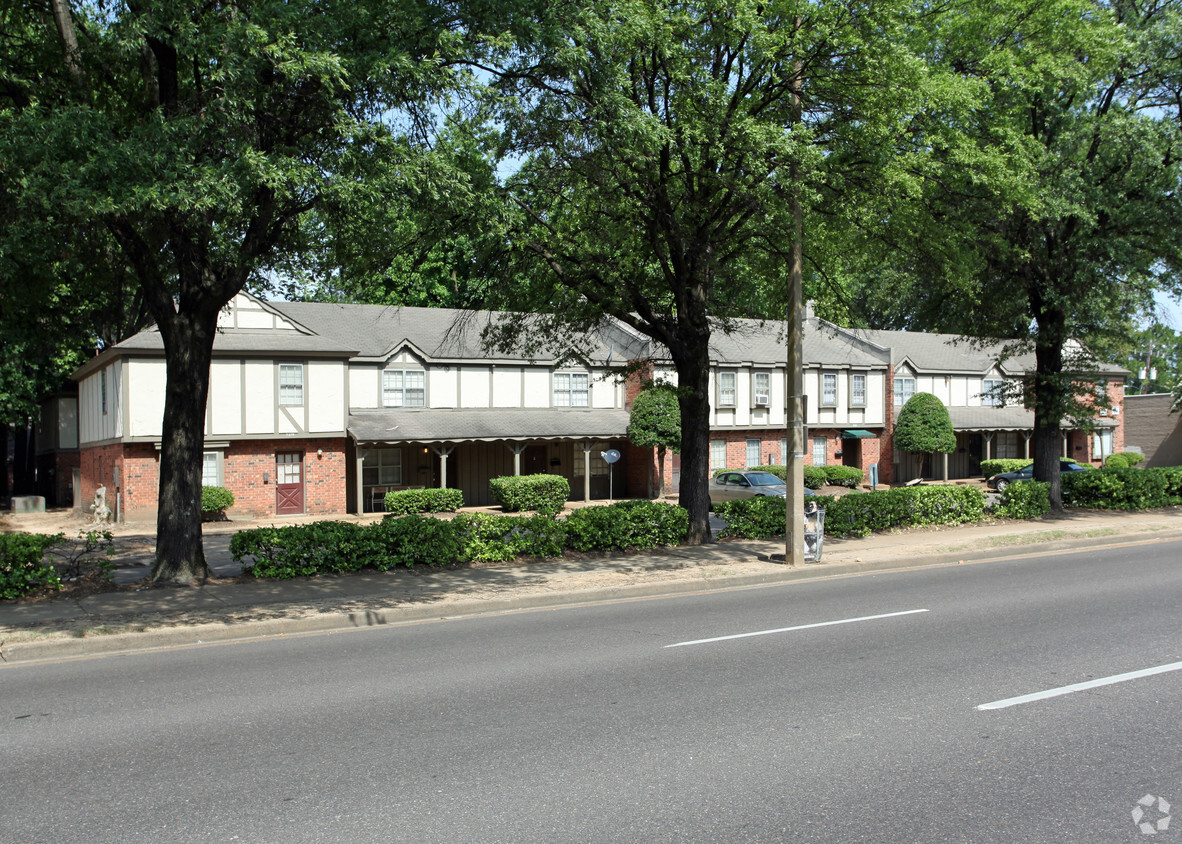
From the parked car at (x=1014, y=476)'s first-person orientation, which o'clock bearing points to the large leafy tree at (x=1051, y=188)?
The large leafy tree is roughly at 9 o'clock from the parked car.

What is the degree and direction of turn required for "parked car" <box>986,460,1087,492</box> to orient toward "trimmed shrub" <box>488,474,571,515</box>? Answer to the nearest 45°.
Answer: approximately 45° to its left

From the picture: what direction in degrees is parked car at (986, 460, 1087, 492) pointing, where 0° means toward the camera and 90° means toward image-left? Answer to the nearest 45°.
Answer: approximately 90°

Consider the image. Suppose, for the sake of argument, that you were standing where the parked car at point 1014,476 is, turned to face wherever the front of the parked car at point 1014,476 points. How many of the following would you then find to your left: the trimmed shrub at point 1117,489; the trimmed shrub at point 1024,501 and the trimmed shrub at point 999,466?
2

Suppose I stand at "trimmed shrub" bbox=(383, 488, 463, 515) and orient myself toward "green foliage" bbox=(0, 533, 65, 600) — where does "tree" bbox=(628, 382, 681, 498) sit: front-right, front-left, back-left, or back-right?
back-left

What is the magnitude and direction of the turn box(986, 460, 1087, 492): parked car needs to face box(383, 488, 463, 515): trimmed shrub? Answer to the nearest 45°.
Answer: approximately 45° to its left

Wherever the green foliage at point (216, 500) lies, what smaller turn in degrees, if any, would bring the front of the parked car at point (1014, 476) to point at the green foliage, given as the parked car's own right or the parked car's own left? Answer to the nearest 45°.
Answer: approximately 45° to the parked car's own left

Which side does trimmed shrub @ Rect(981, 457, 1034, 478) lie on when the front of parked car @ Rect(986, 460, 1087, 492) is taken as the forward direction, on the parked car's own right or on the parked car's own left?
on the parked car's own right

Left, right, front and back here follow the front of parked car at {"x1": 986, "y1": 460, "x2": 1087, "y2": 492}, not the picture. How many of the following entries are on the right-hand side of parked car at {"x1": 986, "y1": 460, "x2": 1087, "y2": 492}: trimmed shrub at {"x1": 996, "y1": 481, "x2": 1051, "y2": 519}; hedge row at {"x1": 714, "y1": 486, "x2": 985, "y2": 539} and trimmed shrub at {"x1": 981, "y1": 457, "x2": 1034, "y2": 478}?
1

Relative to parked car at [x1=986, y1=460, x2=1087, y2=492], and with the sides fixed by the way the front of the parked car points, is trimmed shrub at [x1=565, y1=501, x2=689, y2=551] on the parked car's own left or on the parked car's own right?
on the parked car's own left

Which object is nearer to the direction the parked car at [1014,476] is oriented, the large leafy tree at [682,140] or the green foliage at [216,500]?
the green foliage

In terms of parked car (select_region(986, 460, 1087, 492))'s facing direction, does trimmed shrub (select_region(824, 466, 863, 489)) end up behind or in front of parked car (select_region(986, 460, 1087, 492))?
in front

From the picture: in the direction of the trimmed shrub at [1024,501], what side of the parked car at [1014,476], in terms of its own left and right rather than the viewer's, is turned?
left
